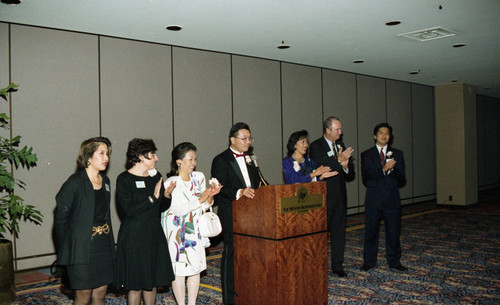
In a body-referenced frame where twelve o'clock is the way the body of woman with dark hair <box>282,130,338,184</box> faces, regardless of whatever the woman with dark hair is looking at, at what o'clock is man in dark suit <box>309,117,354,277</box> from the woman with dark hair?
The man in dark suit is roughly at 9 o'clock from the woman with dark hair.

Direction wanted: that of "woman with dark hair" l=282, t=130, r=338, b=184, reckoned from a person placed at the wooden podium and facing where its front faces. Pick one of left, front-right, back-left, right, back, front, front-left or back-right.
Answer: back-left

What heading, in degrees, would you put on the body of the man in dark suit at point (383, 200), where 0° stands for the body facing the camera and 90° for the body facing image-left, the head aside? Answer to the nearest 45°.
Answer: approximately 0°

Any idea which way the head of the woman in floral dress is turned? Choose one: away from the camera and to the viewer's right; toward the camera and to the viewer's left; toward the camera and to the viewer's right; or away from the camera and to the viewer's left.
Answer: toward the camera and to the viewer's right

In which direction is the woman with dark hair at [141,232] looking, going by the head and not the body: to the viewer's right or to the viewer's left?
to the viewer's right
